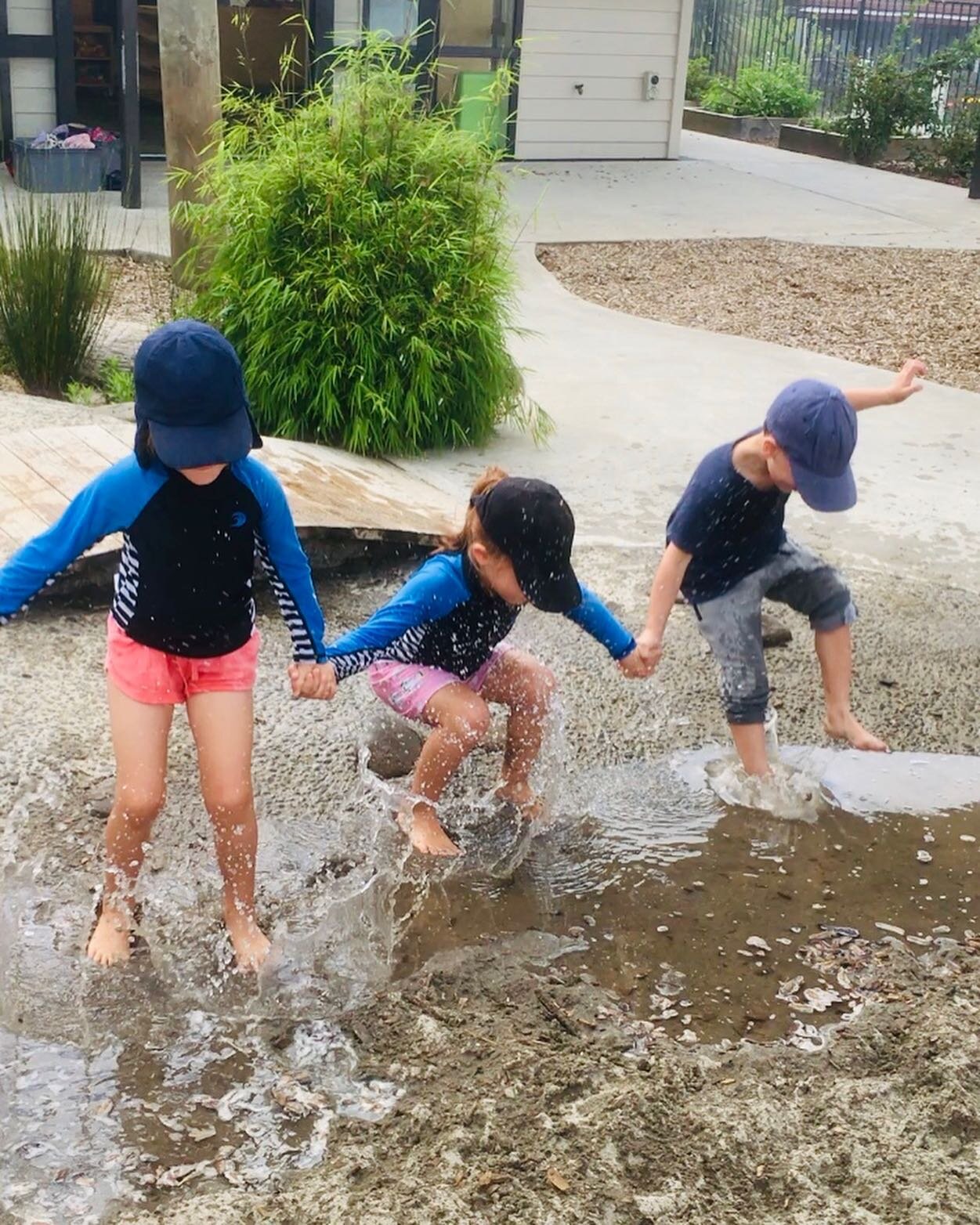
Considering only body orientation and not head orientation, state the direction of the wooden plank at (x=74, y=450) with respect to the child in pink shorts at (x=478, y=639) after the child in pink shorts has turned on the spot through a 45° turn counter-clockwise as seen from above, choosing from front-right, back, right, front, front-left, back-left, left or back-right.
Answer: back-left

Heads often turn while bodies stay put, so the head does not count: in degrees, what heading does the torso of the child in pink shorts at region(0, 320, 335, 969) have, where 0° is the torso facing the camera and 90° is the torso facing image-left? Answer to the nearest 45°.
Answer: approximately 0°

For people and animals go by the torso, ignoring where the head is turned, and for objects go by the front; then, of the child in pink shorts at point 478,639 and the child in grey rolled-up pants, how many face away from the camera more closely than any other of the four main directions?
0

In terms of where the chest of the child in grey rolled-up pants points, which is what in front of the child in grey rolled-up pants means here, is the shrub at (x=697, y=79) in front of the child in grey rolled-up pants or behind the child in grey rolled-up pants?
behind

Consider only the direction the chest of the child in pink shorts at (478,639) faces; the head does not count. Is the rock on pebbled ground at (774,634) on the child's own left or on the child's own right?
on the child's own left

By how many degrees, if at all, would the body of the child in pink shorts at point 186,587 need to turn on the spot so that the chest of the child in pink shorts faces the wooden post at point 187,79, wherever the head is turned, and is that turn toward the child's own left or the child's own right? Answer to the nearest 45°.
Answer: approximately 180°

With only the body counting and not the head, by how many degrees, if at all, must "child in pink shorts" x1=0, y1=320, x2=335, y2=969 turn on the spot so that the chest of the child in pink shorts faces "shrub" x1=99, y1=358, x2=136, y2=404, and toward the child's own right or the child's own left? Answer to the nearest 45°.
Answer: approximately 180°

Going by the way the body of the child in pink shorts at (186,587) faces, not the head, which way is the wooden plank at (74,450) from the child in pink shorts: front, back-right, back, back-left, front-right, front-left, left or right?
back

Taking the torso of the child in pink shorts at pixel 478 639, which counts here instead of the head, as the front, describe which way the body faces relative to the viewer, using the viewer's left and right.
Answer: facing the viewer and to the right of the viewer

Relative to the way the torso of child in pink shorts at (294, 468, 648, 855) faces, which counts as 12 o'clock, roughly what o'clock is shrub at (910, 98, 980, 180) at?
The shrub is roughly at 8 o'clock from the child in pink shorts.
